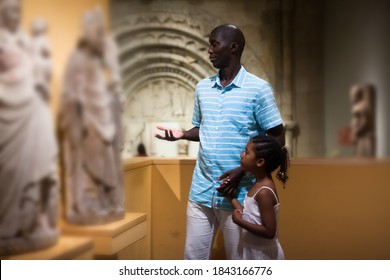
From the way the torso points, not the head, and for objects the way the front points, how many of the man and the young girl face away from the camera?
0

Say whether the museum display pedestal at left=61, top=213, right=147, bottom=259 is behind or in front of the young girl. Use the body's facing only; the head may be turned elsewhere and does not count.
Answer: in front

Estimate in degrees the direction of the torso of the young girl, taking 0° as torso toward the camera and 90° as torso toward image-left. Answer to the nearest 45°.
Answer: approximately 90°

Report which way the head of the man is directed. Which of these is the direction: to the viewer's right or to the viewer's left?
to the viewer's left

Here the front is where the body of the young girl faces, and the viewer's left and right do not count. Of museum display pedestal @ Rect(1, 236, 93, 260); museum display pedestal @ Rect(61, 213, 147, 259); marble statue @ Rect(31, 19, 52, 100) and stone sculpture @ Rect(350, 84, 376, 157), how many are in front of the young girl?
3

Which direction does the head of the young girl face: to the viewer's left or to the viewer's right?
to the viewer's left

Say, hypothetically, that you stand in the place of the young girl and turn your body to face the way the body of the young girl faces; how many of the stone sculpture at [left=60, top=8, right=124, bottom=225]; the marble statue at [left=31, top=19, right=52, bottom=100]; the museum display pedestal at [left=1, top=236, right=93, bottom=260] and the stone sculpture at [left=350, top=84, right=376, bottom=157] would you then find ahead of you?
3

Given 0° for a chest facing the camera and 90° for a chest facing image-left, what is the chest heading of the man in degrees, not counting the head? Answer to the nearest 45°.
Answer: approximately 45°

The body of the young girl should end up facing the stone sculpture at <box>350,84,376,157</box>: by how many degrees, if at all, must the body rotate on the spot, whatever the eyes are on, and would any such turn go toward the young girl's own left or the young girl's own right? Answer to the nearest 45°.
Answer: approximately 135° to the young girl's own right

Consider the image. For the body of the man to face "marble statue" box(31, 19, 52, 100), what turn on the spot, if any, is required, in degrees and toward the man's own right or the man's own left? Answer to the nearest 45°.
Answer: approximately 45° to the man's own right

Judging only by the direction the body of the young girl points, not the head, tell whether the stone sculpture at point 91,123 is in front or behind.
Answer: in front
